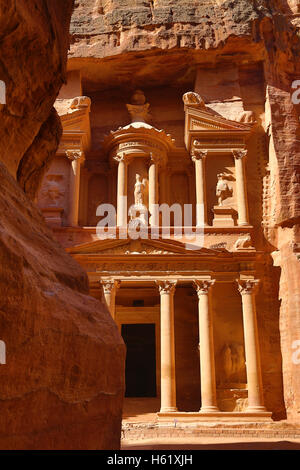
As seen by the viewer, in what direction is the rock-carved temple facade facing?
toward the camera
